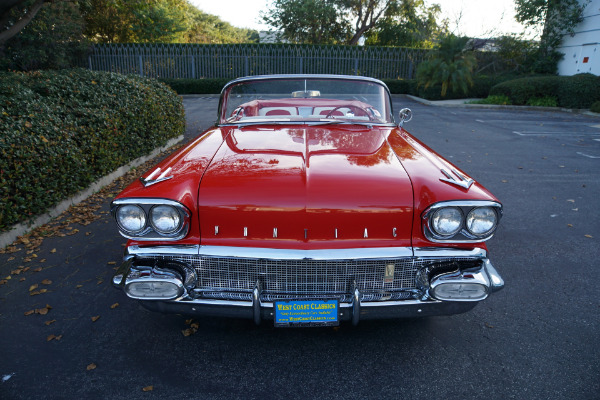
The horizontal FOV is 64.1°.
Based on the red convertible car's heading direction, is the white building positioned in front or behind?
behind

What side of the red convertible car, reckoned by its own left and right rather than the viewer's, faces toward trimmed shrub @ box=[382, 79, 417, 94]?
back

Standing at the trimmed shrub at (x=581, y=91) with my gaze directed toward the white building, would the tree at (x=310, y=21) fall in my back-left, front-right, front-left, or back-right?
front-left

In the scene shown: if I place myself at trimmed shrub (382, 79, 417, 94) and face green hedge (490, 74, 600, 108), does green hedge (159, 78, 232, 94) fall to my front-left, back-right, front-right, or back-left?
back-right

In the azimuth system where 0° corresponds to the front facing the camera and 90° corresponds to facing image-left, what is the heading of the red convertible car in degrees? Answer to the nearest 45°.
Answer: approximately 0°

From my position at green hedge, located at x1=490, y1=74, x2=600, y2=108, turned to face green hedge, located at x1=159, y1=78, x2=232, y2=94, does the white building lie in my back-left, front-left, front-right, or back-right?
back-right

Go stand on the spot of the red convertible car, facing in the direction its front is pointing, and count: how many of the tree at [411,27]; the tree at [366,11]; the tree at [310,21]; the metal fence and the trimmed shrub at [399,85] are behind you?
5

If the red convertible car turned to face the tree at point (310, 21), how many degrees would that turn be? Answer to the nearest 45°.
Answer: approximately 180°

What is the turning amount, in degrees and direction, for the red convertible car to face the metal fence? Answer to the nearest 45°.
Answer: approximately 180°

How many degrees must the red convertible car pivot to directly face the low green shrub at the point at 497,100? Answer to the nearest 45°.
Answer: approximately 135° to its left

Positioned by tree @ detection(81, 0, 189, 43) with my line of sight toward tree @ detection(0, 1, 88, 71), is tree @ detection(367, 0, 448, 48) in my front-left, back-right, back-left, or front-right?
back-left

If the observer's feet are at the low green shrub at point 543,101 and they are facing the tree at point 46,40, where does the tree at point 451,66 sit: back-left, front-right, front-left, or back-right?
front-right

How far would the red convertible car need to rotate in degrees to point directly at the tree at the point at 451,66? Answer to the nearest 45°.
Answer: approximately 180°

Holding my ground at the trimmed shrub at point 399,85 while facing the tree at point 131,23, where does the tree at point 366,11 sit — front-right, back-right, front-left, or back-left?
front-right

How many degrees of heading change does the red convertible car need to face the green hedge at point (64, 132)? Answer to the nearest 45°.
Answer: approximately 135° to its right

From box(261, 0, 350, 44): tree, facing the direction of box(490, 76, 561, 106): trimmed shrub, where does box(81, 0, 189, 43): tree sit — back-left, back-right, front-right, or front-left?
back-right

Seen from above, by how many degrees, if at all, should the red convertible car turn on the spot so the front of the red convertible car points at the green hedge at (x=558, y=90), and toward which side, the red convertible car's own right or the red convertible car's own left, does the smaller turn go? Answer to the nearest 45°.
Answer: approximately 135° to the red convertible car's own left

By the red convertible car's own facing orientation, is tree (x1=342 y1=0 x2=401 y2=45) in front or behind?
behind
